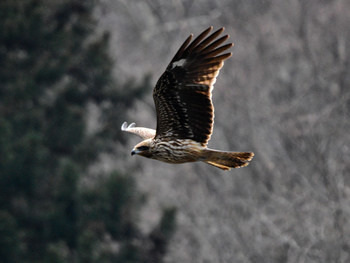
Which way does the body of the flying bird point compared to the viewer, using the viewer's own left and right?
facing to the left of the viewer
